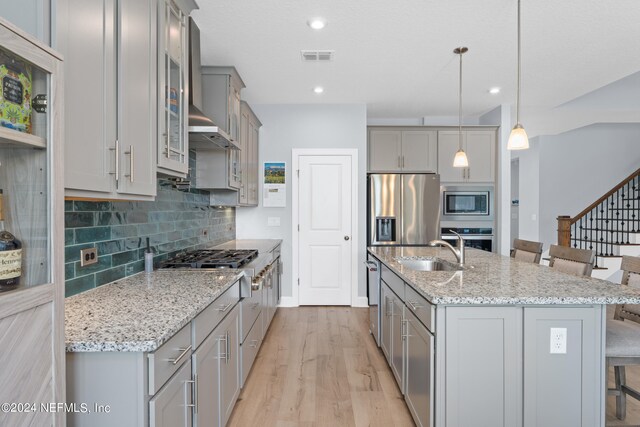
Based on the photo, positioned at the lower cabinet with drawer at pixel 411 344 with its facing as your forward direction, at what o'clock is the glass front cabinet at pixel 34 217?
The glass front cabinet is roughly at 10 o'clock from the lower cabinet with drawer.

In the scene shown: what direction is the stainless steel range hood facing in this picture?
to the viewer's right

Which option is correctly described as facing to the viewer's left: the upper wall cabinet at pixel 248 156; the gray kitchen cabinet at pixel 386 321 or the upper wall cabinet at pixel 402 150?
the gray kitchen cabinet

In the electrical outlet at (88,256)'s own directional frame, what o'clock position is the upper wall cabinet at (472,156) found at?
The upper wall cabinet is roughly at 10 o'clock from the electrical outlet.

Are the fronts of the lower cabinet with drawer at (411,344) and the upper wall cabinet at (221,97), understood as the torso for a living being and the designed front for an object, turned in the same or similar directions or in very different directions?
very different directions

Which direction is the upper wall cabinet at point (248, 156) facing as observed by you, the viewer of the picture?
facing to the right of the viewer

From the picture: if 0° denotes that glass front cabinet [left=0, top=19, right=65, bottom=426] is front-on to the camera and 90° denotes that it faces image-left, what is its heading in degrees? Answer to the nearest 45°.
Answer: approximately 315°

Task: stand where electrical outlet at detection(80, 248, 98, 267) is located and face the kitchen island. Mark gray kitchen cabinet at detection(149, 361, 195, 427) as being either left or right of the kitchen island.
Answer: right

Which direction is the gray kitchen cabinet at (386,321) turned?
to the viewer's left

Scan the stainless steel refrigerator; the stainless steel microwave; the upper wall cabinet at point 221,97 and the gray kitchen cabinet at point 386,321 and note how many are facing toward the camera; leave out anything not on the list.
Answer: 2

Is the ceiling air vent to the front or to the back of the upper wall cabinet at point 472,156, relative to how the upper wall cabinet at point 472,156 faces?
to the front

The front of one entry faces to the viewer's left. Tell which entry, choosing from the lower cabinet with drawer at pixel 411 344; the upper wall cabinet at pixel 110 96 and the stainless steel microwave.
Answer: the lower cabinet with drawer

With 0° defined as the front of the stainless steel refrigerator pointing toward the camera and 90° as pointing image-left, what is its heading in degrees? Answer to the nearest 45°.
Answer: approximately 0°

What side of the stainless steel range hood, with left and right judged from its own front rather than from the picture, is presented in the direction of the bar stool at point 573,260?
front

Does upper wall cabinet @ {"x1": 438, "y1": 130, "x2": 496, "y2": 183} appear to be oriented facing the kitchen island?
yes

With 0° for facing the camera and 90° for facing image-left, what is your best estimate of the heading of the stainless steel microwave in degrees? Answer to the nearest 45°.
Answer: approximately 0°
